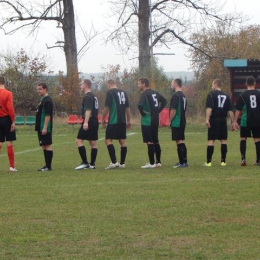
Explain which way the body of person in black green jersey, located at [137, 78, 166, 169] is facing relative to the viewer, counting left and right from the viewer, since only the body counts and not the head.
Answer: facing away from the viewer and to the left of the viewer

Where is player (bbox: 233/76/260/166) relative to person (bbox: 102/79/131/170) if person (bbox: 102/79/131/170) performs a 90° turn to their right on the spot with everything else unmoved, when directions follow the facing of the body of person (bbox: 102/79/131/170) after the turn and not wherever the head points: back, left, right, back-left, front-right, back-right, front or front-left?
front-right

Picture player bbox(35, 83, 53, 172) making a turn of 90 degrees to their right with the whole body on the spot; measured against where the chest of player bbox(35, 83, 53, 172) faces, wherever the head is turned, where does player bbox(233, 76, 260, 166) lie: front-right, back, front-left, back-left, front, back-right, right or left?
right

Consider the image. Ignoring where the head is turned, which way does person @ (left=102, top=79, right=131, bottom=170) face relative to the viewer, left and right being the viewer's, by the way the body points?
facing away from the viewer and to the left of the viewer

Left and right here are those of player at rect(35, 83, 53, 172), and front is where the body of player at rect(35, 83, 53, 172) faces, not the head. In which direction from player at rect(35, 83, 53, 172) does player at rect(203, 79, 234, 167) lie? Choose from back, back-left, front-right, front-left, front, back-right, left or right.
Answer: back

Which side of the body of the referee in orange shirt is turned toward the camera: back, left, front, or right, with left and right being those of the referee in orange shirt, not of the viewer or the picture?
back

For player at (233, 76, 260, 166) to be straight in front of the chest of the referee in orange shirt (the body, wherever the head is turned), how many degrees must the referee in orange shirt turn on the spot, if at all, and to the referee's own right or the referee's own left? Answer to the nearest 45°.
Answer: approximately 90° to the referee's own right
